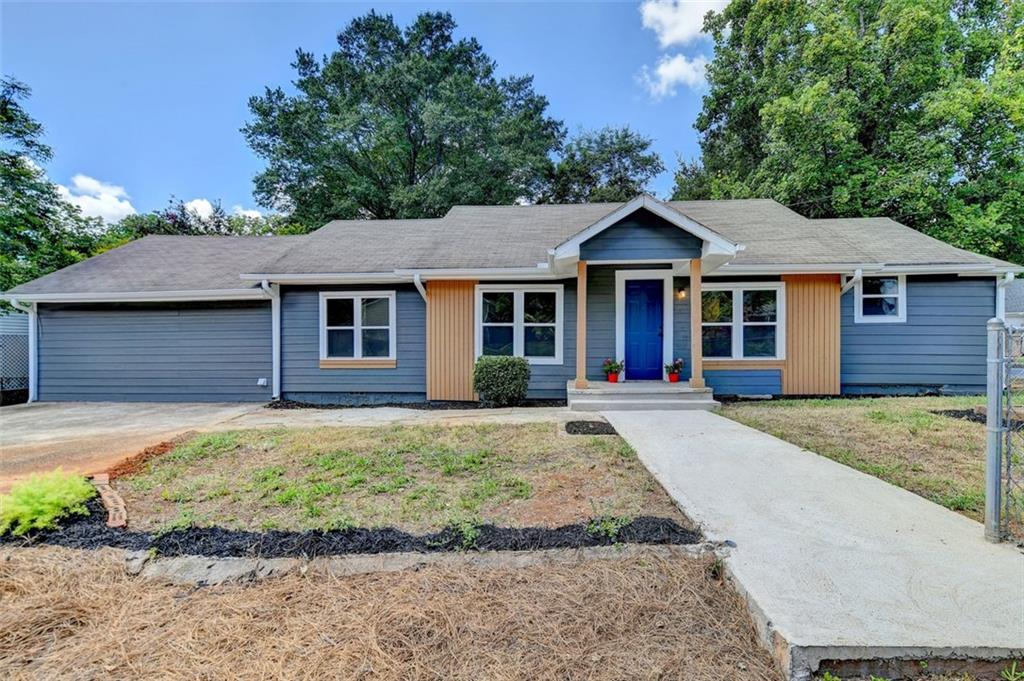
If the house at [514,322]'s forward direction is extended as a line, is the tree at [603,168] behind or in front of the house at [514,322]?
behind

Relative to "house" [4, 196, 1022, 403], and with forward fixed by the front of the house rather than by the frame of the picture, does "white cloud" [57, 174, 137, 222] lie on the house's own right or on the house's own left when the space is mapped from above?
on the house's own right

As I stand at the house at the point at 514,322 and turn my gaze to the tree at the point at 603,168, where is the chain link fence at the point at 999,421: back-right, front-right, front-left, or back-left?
back-right

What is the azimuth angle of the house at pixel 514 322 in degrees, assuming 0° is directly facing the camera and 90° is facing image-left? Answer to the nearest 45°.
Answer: approximately 0°

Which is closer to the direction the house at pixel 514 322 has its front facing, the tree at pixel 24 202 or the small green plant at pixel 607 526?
the small green plant

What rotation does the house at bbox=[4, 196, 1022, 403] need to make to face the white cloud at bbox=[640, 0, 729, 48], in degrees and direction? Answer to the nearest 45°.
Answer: approximately 135° to its left

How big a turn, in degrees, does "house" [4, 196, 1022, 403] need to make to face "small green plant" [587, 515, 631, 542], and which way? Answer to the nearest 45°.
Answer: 0° — it already faces it

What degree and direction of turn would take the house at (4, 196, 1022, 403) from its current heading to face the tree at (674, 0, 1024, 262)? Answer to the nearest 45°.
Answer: approximately 135° to its left
